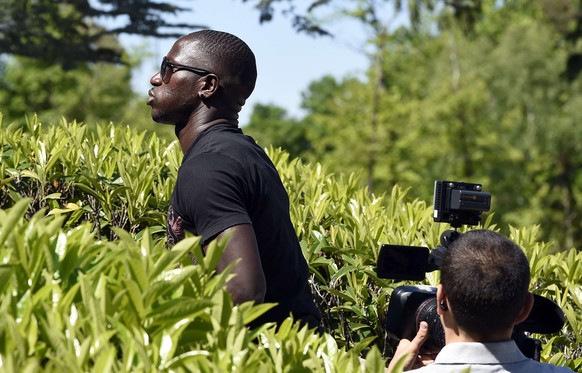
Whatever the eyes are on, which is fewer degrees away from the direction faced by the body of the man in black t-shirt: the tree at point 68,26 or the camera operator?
the tree

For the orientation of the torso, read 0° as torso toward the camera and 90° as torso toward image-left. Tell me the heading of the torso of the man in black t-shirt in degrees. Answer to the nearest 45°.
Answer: approximately 90°

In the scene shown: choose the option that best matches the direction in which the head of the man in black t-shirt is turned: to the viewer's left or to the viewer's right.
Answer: to the viewer's left

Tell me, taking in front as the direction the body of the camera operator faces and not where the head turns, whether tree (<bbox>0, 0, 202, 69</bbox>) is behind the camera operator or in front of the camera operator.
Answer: in front

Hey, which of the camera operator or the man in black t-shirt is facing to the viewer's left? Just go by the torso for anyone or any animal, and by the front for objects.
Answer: the man in black t-shirt

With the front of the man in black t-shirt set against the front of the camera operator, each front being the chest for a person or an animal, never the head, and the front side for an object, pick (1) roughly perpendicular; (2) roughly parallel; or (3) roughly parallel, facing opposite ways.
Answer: roughly perpendicular

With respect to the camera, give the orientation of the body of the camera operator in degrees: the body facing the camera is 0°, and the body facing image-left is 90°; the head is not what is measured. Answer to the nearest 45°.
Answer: approximately 180°

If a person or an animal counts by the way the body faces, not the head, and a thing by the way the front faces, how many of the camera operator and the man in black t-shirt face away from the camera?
1

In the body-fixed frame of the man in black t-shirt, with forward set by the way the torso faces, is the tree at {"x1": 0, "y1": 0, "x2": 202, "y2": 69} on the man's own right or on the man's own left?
on the man's own right

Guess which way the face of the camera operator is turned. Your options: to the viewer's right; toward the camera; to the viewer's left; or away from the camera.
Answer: away from the camera

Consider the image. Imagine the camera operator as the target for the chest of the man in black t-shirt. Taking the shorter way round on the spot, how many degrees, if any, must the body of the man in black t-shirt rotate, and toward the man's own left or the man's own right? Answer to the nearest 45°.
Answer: approximately 135° to the man's own left
